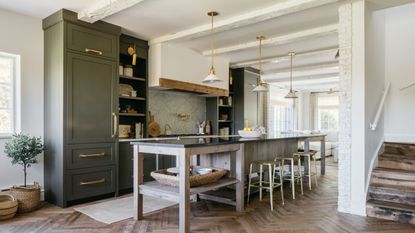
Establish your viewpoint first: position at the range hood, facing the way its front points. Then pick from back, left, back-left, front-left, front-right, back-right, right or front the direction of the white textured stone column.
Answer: front

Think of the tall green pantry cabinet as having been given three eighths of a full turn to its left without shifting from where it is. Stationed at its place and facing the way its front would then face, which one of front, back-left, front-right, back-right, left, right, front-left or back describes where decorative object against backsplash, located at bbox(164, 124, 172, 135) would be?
front-right

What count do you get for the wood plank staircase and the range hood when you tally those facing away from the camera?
0

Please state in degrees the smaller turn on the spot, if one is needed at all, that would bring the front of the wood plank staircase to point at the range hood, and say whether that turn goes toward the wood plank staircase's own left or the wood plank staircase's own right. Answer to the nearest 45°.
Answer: approximately 90° to the wood plank staircase's own right

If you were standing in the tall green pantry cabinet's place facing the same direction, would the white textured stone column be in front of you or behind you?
in front

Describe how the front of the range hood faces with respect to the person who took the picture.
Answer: facing the viewer and to the right of the viewer

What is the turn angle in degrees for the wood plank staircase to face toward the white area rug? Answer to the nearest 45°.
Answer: approximately 45° to its right

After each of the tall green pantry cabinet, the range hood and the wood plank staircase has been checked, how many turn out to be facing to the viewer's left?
0

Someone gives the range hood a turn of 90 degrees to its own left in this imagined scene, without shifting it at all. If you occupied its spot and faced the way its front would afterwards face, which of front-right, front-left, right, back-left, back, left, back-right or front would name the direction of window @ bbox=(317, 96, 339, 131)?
front

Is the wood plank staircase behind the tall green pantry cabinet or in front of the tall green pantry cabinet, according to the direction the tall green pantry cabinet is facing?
in front

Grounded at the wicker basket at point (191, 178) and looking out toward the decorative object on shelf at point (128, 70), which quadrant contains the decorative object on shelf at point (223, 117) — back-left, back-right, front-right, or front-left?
front-right

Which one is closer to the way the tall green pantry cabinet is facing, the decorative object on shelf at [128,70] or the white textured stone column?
the white textured stone column

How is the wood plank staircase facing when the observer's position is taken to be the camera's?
facing the viewer

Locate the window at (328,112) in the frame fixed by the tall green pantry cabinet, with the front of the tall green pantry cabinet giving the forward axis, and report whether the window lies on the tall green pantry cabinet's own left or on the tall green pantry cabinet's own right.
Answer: on the tall green pantry cabinet's own left
